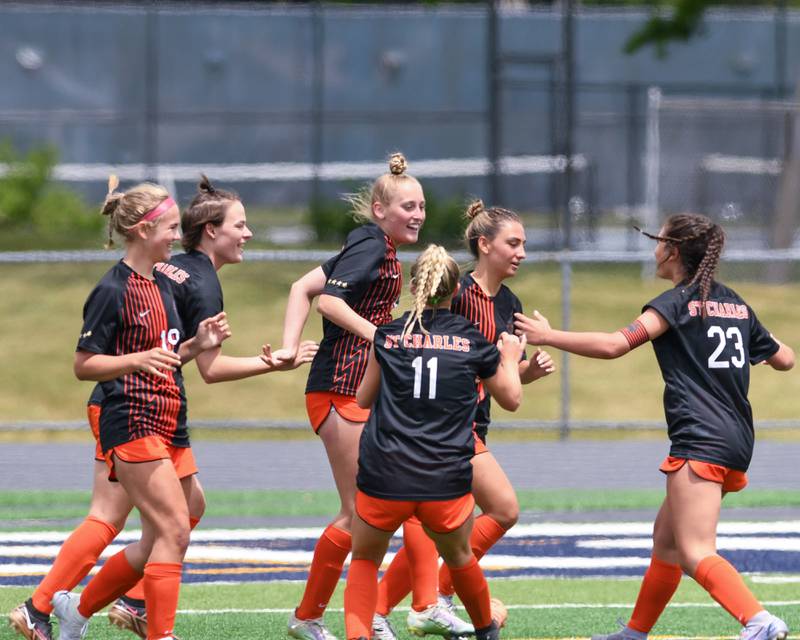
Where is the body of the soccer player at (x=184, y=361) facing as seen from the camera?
to the viewer's right

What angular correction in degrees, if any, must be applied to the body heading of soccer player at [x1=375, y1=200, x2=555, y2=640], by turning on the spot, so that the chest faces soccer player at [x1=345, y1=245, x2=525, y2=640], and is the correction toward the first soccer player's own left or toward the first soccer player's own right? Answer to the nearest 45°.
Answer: approximately 45° to the first soccer player's own right

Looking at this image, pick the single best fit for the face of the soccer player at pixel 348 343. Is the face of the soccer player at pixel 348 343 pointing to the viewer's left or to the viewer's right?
to the viewer's right

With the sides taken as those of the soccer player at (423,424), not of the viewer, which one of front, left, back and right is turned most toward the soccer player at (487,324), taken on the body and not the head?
front

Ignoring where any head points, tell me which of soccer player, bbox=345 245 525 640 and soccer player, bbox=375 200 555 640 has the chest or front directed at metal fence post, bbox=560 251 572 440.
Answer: soccer player, bbox=345 245 525 640

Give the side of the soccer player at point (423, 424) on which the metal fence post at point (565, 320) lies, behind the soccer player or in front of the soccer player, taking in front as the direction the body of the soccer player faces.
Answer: in front

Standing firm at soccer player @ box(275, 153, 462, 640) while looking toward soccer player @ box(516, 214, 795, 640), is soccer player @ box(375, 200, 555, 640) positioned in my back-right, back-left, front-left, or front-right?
front-left

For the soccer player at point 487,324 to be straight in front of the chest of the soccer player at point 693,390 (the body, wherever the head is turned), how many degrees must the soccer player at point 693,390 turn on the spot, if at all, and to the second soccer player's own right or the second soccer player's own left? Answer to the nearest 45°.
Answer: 0° — they already face them

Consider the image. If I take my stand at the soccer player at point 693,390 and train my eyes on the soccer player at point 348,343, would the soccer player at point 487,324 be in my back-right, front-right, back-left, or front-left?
front-right

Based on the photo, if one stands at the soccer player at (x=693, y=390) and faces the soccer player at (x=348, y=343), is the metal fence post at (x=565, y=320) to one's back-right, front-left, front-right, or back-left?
front-right

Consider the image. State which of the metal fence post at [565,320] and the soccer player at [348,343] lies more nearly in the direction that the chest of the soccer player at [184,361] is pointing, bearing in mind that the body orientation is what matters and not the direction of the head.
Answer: the soccer player

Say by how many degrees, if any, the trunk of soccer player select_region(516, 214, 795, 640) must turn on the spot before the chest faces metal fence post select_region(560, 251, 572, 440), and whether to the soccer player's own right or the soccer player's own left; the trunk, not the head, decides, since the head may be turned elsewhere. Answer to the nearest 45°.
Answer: approximately 45° to the soccer player's own right

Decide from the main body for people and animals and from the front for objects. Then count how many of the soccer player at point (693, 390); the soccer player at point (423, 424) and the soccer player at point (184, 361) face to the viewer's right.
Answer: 1

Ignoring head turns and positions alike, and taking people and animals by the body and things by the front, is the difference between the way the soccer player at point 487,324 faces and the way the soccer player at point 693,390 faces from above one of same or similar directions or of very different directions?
very different directions

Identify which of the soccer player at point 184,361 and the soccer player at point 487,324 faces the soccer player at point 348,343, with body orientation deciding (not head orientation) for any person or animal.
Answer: the soccer player at point 184,361

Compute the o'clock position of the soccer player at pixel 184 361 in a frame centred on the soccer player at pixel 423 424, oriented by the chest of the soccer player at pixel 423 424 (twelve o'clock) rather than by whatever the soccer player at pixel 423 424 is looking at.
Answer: the soccer player at pixel 184 361 is roughly at 10 o'clock from the soccer player at pixel 423 424.

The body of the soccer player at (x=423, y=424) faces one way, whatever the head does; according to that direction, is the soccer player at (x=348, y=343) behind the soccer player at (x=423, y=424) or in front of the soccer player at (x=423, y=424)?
in front

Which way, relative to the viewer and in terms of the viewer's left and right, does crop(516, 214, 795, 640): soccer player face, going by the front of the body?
facing away from the viewer and to the left of the viewer

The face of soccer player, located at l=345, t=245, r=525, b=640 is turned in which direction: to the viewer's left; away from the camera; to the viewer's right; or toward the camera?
away from the camera

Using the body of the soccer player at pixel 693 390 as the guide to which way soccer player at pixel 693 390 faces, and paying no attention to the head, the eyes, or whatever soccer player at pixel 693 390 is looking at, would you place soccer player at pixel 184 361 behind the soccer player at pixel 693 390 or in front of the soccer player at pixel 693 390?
in front
